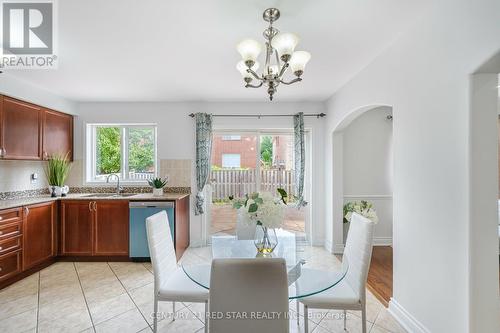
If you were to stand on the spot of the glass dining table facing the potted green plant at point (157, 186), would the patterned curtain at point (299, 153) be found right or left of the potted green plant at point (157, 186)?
right

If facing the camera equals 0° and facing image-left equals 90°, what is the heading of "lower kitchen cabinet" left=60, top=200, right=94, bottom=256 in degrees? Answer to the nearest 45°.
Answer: approximately 0°

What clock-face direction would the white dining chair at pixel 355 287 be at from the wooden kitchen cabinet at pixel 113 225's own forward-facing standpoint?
The white dining chair is roughly at 11 o'clock from the wooden kitchen cabinet.

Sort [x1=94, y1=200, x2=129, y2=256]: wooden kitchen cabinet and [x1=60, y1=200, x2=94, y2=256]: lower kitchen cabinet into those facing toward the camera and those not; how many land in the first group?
2

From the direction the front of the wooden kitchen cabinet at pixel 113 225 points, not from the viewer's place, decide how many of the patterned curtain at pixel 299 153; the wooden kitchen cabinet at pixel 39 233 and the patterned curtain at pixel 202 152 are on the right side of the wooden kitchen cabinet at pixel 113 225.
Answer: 1

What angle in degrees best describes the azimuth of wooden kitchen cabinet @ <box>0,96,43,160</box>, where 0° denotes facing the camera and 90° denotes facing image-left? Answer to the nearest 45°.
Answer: approximately 315°

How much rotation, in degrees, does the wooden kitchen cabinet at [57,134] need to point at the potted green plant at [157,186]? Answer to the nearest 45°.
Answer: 0° — it already faces it

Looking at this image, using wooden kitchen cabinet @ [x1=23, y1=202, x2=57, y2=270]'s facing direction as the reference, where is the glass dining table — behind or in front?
in front
